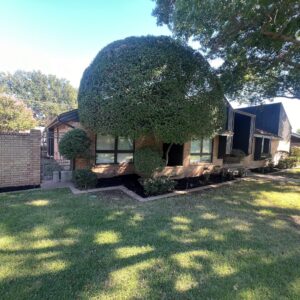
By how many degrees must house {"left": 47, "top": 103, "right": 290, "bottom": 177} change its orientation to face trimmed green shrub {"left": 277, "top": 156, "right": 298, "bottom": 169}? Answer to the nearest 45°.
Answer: approximately 135° to its left

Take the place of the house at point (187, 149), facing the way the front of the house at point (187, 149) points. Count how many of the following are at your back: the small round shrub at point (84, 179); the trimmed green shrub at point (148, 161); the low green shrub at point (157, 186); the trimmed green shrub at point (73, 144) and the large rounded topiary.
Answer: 0

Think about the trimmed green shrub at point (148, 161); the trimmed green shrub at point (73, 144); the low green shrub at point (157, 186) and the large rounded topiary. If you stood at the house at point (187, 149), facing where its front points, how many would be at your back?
0

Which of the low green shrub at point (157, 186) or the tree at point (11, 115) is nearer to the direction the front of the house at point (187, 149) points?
the low green shrub

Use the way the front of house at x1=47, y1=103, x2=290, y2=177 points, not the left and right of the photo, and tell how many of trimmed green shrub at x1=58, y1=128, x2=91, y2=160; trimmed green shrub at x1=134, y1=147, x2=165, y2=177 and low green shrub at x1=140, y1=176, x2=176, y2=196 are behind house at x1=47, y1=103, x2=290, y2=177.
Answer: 0

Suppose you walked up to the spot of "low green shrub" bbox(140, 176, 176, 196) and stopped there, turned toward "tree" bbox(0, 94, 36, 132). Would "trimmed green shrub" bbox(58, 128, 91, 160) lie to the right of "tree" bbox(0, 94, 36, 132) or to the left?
left

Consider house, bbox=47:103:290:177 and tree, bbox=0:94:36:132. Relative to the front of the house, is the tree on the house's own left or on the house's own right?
on the house's own right

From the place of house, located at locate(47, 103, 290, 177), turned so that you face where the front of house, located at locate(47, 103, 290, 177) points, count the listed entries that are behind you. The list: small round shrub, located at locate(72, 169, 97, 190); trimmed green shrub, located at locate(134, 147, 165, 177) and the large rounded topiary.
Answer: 0

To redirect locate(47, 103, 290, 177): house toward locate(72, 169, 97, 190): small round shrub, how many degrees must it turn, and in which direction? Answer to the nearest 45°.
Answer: approximately 45° to its right

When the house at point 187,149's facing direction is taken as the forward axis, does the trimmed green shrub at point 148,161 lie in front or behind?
in front

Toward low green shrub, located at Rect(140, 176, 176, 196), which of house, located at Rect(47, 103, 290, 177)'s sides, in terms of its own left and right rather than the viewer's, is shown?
front

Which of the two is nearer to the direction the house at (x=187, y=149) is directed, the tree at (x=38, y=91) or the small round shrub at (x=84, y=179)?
the small round shrub

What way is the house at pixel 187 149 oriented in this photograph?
toward the camera
